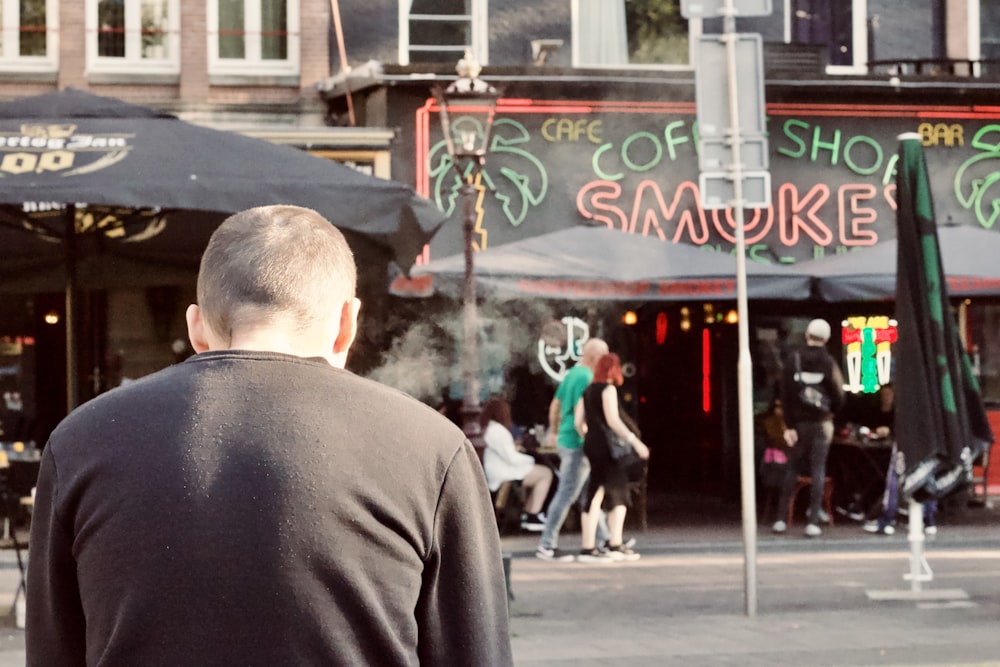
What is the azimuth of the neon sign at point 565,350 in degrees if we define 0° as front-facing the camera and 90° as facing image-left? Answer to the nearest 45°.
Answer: approximately 0°

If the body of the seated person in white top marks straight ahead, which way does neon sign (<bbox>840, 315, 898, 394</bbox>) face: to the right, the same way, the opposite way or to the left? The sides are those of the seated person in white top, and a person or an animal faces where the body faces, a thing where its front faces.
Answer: to the right

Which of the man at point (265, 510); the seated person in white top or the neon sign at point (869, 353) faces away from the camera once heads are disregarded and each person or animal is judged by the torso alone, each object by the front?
the man

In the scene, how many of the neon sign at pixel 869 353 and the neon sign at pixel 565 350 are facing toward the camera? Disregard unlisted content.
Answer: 2

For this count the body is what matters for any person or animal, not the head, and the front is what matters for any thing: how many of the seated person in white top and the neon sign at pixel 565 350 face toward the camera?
1

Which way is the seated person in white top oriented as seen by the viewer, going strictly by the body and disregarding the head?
to the viewer's right

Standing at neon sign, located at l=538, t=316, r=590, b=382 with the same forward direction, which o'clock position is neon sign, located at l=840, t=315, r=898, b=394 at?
neon sign, located at l=840, t=315, r=898, b=394 is roughly at 9 o'clock from neon sign, located at l=538, t=316, r=590, b=382.

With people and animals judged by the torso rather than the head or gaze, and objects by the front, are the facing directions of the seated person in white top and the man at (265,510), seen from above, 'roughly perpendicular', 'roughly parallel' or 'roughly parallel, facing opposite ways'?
roughly perpendicular

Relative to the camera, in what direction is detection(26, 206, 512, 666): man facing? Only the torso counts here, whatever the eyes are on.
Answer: away from the camera

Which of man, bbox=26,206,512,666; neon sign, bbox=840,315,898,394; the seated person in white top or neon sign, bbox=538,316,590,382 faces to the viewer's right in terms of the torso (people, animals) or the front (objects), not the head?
the seated person in white top

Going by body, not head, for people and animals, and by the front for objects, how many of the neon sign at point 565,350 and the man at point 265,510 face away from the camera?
1
